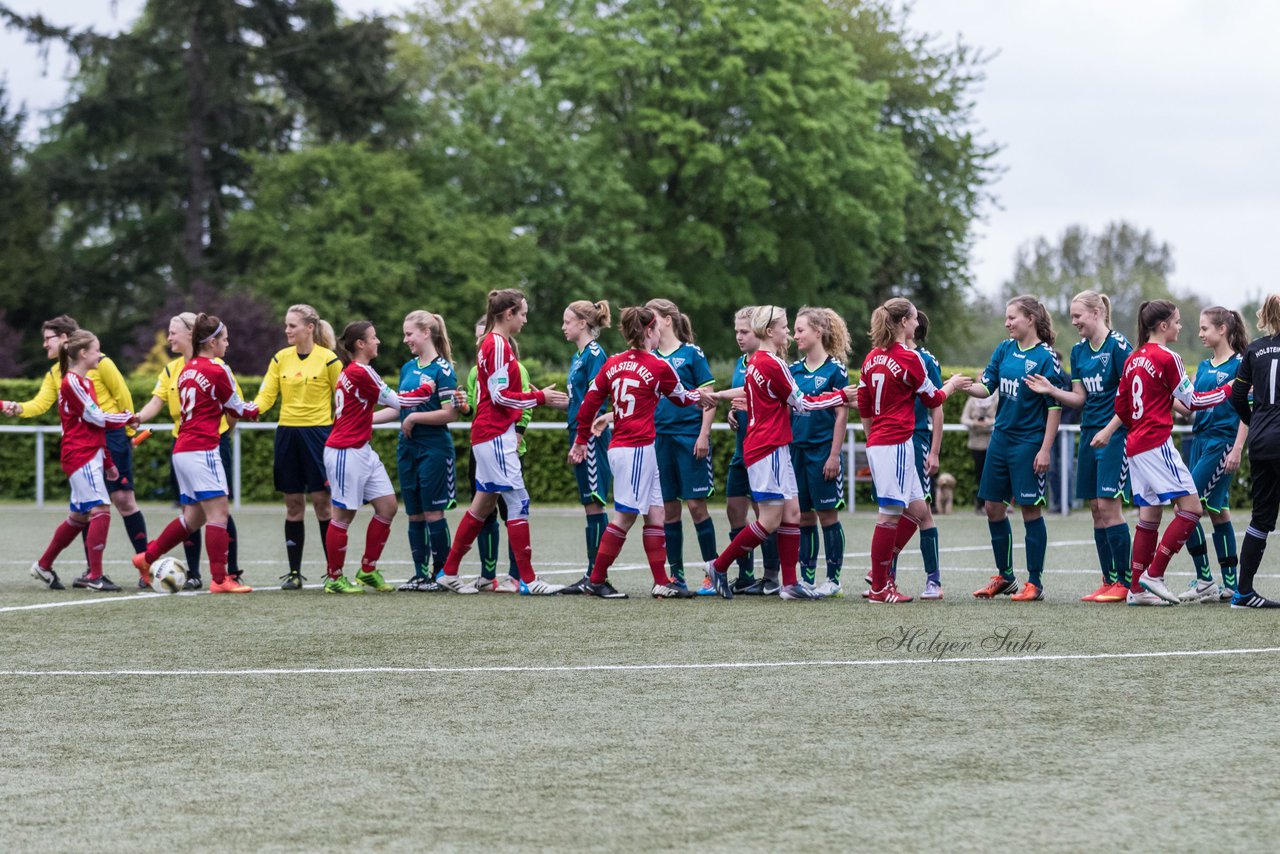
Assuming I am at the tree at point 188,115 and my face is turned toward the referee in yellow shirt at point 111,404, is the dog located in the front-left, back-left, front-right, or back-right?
front-left

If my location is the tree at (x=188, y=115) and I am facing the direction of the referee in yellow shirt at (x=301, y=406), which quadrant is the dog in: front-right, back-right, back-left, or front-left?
front-left

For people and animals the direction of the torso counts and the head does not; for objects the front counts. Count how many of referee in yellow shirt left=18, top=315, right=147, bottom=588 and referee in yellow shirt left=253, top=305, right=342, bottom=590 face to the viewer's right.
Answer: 0

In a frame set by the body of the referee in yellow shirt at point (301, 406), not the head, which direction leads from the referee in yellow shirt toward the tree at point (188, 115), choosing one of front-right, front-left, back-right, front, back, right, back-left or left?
back

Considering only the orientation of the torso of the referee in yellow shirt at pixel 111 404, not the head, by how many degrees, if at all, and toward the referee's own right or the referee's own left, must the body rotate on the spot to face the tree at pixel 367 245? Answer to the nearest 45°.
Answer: approximately 135° to the referee's own right

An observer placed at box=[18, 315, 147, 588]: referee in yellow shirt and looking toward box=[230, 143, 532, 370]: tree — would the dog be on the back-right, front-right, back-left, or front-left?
front-right

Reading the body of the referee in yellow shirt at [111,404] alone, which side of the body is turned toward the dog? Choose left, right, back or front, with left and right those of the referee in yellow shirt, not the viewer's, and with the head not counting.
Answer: back

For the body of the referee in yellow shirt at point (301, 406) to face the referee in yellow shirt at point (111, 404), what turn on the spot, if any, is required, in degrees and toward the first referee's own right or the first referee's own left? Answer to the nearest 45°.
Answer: approximately 135° to the first referee's own right

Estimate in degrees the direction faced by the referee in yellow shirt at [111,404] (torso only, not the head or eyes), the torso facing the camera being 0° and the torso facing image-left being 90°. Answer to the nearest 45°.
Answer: approximately 45°

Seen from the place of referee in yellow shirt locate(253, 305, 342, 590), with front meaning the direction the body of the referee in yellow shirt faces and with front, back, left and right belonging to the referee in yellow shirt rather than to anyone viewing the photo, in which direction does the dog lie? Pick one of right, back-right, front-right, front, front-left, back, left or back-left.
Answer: back-left

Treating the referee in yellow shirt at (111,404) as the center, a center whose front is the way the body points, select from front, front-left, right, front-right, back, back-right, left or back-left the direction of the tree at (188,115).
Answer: back-right

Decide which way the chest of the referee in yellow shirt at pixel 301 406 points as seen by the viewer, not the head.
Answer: toward the camera
